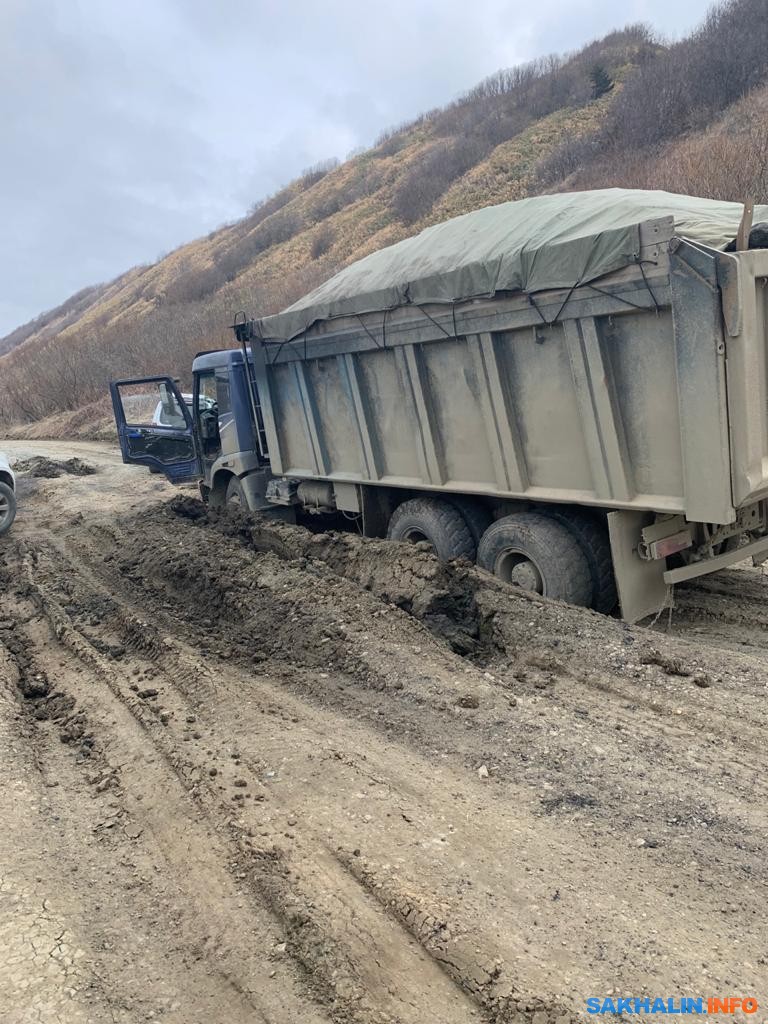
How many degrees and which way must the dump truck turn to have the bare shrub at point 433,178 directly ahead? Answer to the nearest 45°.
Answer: approximately 45° to its right

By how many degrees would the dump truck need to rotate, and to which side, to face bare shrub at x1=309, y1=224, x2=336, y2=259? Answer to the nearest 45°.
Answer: approximately 45° to its right

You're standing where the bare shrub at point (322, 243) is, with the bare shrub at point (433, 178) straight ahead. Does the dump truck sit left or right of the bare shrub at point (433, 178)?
right

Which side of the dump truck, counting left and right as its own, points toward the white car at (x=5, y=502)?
front

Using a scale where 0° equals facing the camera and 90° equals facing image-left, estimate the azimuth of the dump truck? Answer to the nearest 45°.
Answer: approximately 135°
